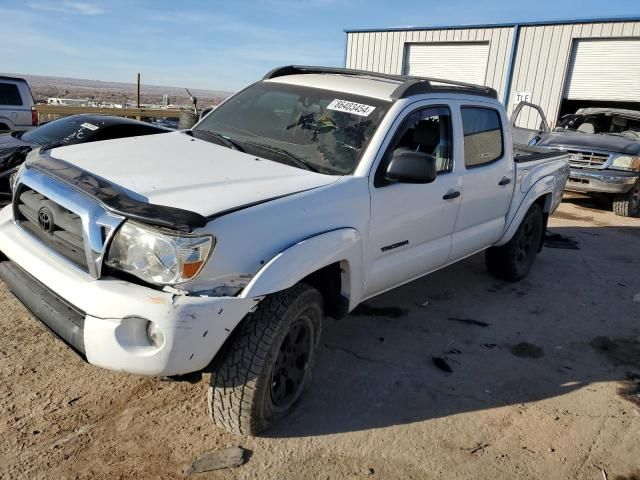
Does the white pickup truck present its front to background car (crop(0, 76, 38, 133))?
no

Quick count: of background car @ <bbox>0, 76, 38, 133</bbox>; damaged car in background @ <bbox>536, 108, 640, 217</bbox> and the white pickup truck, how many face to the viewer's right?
0

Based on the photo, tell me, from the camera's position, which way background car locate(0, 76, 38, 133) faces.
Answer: facing to the left of the viewer

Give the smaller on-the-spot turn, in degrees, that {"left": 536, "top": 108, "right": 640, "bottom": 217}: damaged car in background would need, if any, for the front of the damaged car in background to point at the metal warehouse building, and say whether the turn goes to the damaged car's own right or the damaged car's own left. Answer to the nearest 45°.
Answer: approximately 135° to the damaged car's own right

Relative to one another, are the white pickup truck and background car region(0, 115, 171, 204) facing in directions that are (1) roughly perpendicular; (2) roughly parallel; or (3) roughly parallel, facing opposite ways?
roughly parallel

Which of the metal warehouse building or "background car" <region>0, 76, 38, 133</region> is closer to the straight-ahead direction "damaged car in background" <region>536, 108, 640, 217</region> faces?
the background car

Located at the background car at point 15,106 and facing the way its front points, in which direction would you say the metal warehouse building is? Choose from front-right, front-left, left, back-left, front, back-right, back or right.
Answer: back

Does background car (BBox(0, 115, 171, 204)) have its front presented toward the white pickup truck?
no

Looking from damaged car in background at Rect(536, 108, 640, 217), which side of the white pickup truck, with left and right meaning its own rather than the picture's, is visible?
back

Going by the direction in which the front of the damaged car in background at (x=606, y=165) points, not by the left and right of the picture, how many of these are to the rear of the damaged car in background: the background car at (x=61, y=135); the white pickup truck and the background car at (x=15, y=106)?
0

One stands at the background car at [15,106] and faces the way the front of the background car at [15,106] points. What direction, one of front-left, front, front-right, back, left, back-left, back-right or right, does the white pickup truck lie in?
left

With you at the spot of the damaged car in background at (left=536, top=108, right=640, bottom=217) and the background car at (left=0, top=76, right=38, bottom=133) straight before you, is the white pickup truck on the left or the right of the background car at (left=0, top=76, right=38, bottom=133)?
left

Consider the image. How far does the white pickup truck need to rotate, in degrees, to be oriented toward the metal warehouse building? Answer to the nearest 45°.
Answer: approximately 180°

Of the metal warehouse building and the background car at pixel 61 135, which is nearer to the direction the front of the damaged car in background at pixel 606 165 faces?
the background car

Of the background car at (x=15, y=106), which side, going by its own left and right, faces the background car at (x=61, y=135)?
left

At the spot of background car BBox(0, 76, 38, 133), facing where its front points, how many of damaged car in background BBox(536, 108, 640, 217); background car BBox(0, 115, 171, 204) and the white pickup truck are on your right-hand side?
0
